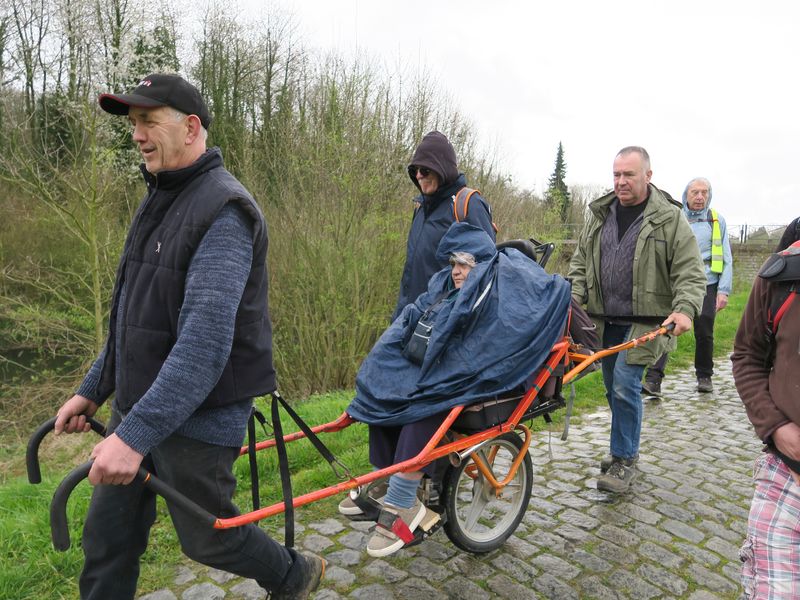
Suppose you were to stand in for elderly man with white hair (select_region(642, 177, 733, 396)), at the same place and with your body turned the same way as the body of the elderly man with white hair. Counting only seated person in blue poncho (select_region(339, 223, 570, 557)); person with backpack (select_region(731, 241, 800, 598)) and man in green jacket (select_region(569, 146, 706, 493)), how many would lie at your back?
0

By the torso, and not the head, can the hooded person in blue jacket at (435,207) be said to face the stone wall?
no

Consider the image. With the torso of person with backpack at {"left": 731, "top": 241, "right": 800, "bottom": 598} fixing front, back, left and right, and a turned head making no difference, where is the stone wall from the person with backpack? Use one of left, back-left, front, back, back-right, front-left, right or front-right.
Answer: back

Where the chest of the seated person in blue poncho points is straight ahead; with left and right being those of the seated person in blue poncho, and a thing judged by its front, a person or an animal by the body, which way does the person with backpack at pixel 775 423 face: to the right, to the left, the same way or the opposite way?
the same way

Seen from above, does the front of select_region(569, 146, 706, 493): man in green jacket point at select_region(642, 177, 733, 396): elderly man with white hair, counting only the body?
no

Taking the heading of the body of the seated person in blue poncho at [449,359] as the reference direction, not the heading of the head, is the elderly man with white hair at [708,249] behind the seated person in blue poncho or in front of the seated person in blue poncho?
behind

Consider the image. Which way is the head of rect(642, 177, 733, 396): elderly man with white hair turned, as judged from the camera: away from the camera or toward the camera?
toward the camera

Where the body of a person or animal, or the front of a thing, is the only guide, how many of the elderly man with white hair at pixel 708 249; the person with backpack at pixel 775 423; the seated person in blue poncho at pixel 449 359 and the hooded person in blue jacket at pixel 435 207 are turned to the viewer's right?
0

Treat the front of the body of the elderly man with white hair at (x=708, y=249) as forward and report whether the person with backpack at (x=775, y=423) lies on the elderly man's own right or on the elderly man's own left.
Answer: on the elderly man's own left

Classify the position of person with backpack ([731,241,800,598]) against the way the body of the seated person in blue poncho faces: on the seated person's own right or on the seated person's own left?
on the seated person's own left

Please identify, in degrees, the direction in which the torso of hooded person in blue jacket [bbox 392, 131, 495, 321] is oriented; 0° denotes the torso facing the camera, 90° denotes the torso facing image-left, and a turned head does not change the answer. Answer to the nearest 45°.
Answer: approximately 45°

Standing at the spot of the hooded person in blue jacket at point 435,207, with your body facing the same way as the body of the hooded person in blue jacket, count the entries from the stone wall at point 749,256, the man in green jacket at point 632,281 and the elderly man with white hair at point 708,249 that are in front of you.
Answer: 0

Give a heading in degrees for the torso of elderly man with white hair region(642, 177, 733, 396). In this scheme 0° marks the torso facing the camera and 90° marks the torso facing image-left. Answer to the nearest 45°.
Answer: approximately 45°

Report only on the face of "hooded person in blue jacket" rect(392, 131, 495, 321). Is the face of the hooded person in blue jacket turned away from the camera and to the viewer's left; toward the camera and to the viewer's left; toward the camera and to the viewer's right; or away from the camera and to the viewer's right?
toward the camera and to the viewer's left

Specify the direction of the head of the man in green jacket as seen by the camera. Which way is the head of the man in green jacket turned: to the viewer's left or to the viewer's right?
to the viewer's left

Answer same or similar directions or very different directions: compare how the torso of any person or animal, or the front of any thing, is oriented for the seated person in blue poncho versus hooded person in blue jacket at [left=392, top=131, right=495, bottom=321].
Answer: same or similar directions

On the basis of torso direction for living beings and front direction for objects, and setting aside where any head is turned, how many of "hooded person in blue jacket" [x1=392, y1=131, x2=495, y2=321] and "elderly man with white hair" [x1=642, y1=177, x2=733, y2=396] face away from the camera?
0

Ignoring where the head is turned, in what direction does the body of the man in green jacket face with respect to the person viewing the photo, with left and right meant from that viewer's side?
facing the viewer and to the left of the viewer

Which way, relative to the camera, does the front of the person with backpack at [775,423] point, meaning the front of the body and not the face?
toward the camera

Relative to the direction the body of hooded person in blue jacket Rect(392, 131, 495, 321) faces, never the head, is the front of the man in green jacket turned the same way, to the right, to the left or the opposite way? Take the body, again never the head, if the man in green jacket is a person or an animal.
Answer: the same way

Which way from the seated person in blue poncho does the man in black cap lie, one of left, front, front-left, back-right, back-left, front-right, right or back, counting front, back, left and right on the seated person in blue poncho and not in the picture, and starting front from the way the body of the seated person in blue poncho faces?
front

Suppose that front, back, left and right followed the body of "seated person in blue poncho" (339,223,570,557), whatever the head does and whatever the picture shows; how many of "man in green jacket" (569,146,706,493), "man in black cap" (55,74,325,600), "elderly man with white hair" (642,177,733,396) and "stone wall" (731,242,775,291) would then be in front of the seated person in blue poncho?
1
